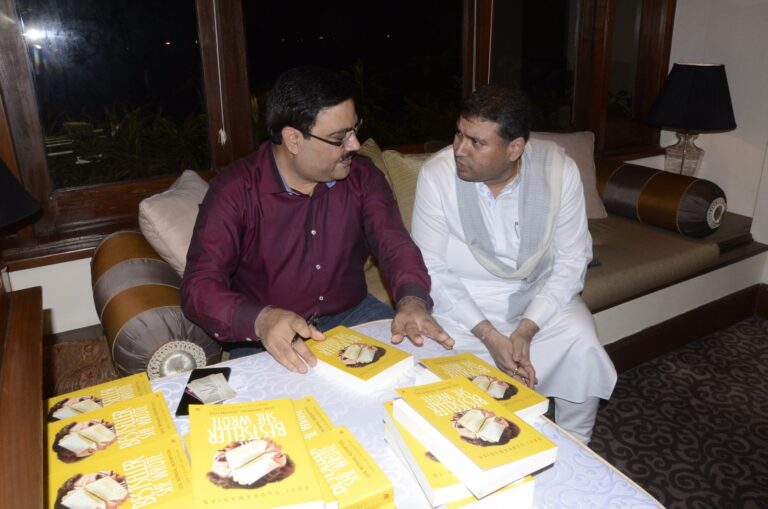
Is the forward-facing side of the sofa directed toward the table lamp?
no

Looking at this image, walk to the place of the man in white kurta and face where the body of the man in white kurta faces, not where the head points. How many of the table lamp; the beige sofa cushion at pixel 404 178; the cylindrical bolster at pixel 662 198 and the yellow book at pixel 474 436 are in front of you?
1

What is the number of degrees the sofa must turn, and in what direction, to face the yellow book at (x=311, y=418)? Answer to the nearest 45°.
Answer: approximately 45° to its right

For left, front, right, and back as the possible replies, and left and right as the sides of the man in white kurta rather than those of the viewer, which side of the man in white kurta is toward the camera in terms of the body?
front

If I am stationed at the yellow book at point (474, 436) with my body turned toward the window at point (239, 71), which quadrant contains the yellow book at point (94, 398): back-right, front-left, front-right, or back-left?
front-left

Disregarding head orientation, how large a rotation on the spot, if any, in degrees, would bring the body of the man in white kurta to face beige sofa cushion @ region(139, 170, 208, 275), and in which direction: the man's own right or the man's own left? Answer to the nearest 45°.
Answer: approximately 90° to the man's own right

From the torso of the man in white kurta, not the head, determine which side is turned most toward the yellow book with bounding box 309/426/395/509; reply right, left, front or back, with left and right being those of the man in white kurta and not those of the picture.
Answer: front

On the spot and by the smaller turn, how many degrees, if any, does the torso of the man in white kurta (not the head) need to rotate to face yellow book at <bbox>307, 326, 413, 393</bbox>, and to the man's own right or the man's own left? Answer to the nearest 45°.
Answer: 0° — they already face it

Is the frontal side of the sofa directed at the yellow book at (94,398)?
no

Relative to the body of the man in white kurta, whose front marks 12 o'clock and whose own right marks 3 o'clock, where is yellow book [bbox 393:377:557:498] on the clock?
The yellow book is roughly at 12 o'clock from the man in white kurta.

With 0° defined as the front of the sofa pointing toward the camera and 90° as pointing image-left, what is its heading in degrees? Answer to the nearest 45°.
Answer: approximately 315°

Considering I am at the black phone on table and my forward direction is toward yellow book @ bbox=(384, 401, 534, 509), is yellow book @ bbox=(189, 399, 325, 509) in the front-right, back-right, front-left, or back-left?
front-right

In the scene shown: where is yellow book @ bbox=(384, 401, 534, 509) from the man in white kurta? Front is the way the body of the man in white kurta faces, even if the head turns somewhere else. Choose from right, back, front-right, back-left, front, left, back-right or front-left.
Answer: front

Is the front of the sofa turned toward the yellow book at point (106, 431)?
no

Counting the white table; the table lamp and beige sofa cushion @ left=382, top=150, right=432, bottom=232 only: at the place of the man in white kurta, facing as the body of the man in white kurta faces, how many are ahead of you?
1

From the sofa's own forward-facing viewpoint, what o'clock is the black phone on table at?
The black phone on table is roughly at 2 o'clock from the sofa.

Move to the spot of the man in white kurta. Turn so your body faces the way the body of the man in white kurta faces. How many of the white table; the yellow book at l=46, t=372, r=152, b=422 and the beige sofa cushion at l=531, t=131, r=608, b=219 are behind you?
1

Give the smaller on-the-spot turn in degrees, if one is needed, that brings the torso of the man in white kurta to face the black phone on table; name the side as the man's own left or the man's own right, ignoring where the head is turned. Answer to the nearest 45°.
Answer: approximately 45° to the man's own right

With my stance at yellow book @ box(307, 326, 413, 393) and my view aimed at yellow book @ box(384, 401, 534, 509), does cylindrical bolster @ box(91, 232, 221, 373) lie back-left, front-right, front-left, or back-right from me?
back-right
